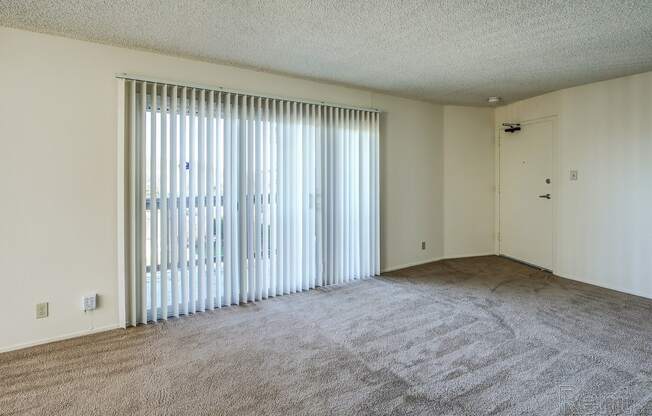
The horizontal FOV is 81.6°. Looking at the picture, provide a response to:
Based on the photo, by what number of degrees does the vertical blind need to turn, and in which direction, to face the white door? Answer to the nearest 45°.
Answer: approximately 45° to its left

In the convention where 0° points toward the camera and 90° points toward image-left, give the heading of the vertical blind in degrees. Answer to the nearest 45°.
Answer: approximately 315°
